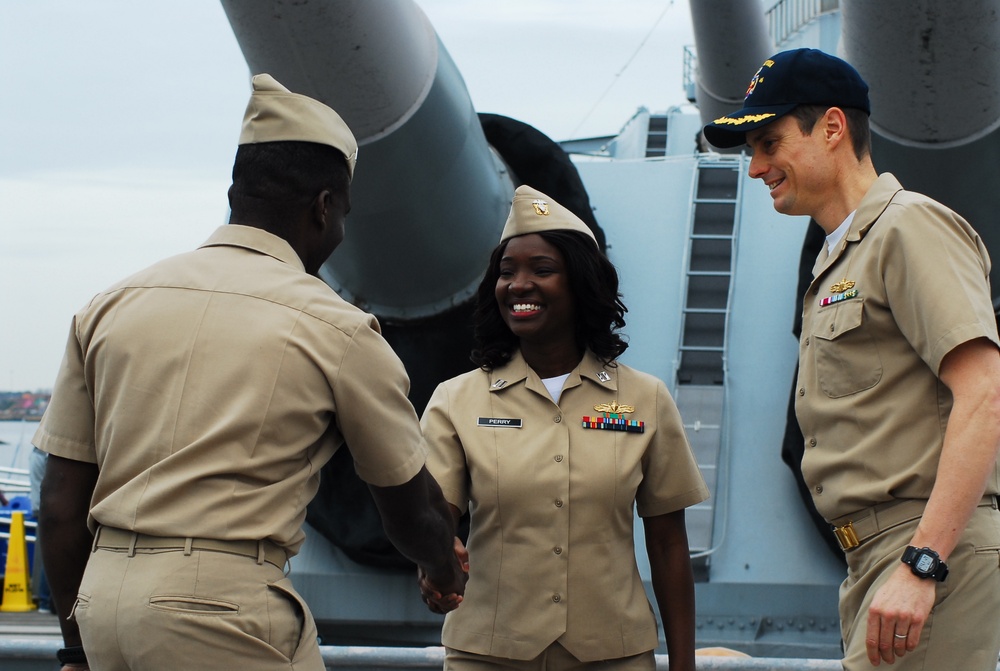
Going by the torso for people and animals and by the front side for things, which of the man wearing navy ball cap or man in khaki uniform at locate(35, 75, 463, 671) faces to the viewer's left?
the man wearing navy ball cap

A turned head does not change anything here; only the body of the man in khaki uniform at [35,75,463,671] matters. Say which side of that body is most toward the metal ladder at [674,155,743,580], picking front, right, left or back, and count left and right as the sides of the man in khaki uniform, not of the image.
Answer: front

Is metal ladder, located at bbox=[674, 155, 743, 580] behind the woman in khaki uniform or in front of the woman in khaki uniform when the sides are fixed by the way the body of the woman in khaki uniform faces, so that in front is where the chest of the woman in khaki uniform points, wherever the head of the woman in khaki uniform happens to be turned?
behind

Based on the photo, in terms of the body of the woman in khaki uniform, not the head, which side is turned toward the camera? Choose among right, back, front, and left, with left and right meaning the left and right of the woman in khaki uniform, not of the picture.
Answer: front

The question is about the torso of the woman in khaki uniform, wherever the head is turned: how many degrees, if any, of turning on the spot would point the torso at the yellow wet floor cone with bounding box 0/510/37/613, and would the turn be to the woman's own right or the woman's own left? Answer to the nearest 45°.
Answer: approximately 135° to the woman's own right

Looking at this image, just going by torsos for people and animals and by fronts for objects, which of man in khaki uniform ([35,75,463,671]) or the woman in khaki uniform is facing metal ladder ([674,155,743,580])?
the man in khaki uniform

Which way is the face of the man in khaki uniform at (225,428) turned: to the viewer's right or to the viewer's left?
to the viewer's right

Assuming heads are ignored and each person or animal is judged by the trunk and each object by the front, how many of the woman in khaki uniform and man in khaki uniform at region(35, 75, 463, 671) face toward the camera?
1

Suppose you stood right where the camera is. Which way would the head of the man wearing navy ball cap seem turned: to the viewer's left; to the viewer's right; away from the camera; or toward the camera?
to the viewer's left

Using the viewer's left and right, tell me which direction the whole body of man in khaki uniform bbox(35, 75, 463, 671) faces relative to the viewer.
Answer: facing away from the viewer and to the right of the viewer
